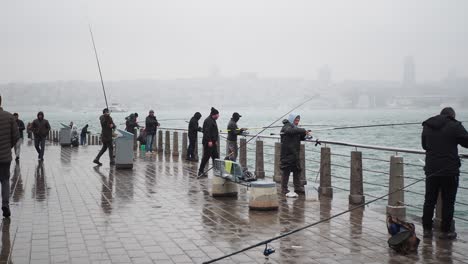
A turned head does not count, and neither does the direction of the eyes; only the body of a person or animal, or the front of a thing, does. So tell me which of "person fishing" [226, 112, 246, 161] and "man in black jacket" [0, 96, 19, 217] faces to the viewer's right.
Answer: the person fishing

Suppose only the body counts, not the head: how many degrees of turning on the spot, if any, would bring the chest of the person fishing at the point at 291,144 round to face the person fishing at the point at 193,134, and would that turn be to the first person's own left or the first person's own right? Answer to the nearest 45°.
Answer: approximately 135° to the first person's own left

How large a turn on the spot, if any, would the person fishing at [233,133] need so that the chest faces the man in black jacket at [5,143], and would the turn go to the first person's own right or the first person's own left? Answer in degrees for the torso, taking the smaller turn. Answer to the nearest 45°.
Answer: approximately 135° to the first person's own right

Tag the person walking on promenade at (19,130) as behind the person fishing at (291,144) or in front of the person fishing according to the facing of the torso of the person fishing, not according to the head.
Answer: behind

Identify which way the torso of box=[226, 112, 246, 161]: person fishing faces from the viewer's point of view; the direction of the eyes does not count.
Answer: to the viewer's right

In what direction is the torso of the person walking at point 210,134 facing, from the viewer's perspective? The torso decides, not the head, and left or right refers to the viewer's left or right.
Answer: facing to the right of the viewer

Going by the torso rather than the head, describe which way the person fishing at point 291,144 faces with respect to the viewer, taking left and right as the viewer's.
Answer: facing to the right of the viewer

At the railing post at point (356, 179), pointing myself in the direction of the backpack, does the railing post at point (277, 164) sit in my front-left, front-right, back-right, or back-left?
back-right

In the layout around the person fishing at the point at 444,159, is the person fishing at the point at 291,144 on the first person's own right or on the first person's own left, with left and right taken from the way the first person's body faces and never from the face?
on the first person's own left
